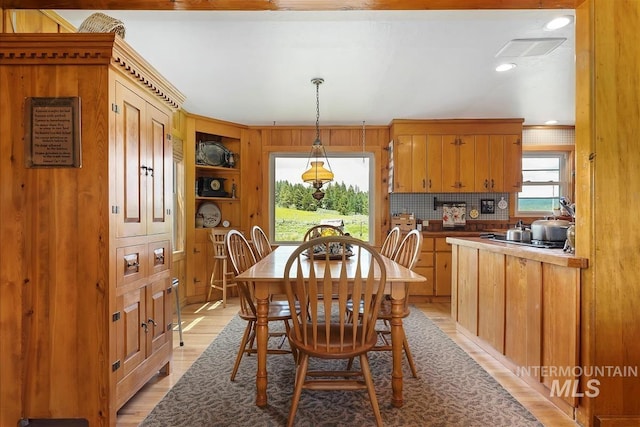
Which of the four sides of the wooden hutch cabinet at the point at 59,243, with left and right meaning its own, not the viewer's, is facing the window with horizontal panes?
front

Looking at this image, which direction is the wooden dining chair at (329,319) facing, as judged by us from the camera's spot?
facing away from the viewer

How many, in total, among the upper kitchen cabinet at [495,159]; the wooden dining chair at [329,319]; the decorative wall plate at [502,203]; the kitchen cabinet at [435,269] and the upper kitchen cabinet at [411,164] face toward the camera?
4

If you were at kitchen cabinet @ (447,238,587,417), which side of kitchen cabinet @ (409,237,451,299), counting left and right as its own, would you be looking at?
front

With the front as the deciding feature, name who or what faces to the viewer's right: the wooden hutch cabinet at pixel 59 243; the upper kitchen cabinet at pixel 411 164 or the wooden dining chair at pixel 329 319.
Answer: the wooden hutch cabinet

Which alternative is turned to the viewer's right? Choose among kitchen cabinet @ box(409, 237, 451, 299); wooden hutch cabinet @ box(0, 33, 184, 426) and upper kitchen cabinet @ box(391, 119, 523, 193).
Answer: the wooden hutch cabinet

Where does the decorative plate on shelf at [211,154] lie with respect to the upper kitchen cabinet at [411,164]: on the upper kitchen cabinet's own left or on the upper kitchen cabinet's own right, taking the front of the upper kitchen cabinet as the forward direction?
on the upper kitchen cabinet's own right

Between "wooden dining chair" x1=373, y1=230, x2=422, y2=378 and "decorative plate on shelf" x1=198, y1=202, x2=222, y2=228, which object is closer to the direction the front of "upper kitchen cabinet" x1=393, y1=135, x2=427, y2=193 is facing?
the wooden dining chair

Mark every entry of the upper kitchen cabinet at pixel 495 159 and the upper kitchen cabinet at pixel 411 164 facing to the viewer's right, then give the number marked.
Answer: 0

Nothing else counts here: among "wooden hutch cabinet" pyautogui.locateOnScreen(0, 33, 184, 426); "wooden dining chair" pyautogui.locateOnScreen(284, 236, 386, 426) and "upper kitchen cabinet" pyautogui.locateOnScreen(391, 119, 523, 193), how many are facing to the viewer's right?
1

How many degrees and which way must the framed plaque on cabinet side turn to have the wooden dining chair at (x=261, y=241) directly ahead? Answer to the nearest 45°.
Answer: approximately 135° to its left
